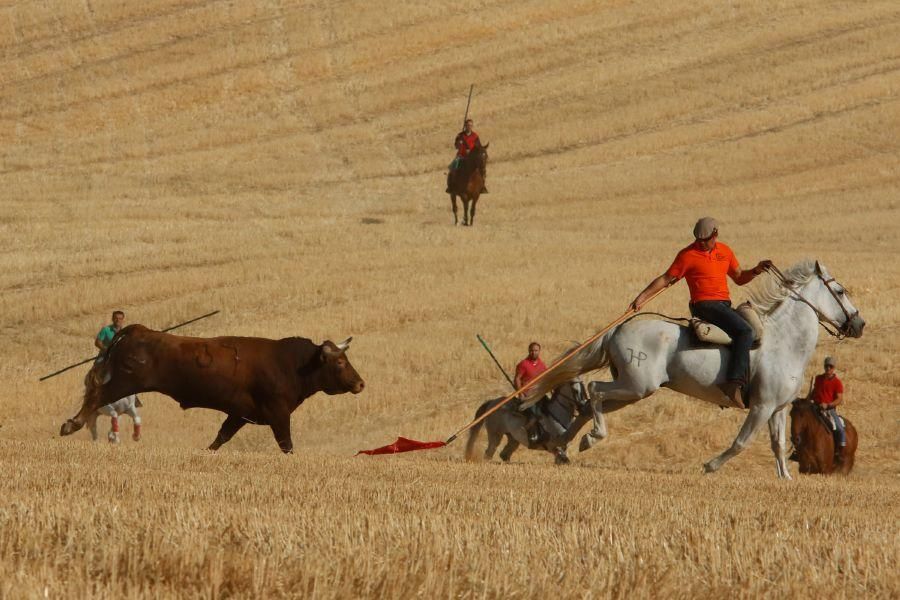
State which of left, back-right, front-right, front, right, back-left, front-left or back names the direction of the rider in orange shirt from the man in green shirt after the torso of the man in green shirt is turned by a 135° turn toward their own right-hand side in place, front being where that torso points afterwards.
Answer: back-left

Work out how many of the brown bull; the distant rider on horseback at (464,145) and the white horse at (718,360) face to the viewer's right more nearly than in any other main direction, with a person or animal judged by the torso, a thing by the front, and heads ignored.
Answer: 2

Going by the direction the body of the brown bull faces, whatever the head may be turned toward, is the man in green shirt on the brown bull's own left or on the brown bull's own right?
on the brown bull's own left

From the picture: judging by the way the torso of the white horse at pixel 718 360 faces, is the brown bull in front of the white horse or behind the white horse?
behind

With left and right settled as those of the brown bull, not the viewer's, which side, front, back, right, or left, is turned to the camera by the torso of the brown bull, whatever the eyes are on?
right

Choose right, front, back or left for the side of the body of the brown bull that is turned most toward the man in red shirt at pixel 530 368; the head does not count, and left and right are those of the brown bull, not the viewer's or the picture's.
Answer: front

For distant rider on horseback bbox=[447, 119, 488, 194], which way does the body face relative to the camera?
toward the camera

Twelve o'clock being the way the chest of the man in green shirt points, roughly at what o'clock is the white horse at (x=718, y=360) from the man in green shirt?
The white horse is roughly at 12 o'clock from the man in green shirt.

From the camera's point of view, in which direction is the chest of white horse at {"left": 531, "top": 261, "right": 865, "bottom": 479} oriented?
to the viewer's right
